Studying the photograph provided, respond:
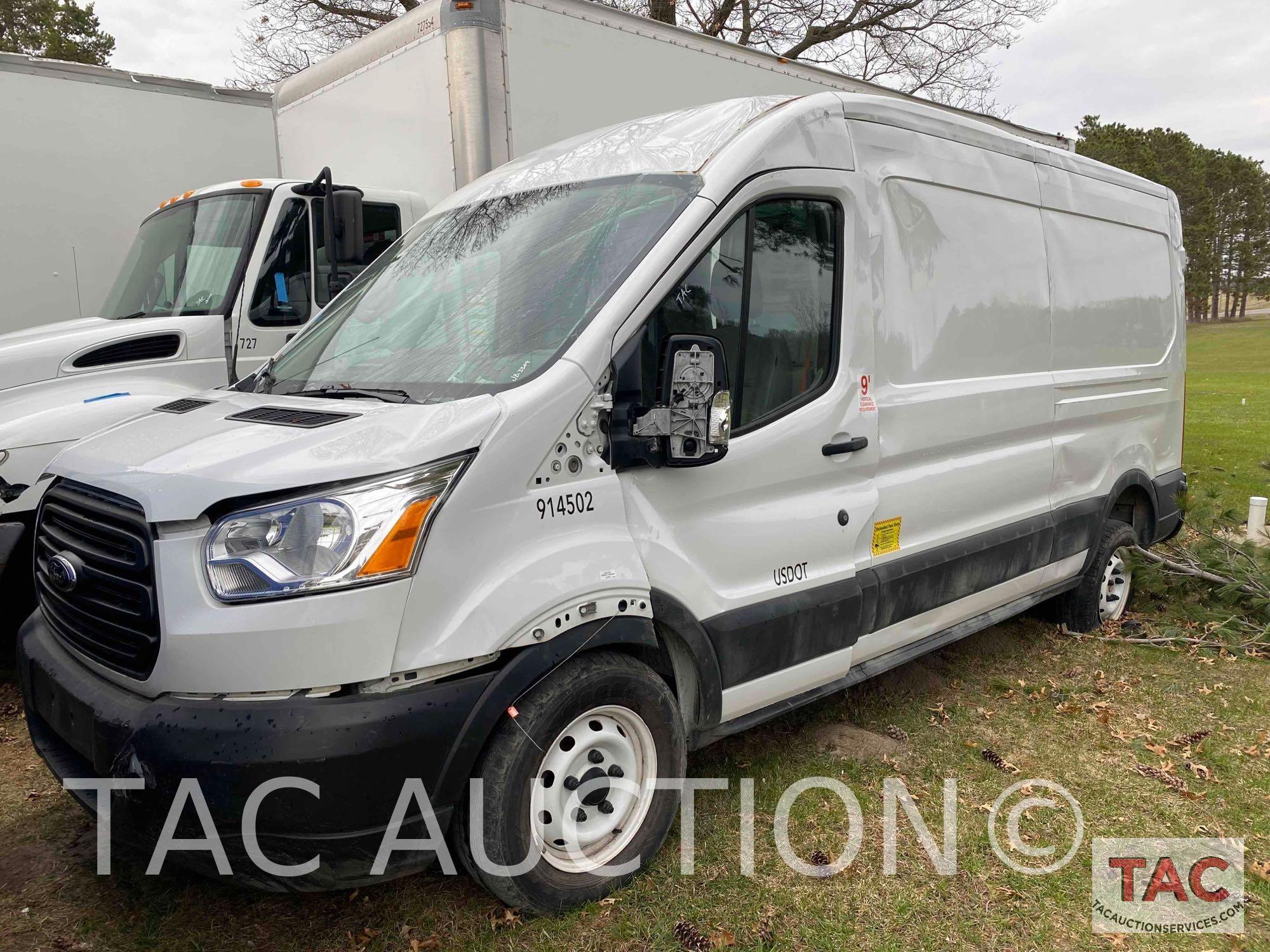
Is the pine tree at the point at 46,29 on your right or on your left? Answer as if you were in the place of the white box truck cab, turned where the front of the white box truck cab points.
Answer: on your right

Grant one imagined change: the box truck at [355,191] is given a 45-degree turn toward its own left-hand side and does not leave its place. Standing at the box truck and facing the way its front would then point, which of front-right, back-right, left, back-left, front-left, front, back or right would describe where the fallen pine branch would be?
left

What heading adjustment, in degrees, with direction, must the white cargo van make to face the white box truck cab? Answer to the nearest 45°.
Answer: approximately 90° to its right

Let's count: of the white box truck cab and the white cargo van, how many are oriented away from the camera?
0

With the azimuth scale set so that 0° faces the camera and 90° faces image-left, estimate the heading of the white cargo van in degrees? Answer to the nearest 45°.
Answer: approximately 45°

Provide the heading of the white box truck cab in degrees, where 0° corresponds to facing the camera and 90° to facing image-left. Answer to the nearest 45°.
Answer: approximately 45°

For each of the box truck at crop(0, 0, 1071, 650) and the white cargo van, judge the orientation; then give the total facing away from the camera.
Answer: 0
